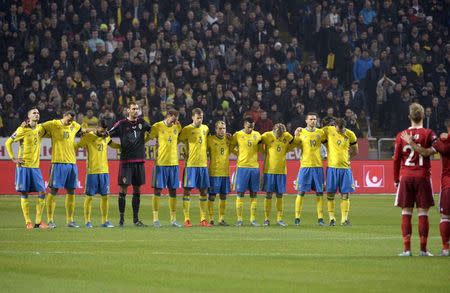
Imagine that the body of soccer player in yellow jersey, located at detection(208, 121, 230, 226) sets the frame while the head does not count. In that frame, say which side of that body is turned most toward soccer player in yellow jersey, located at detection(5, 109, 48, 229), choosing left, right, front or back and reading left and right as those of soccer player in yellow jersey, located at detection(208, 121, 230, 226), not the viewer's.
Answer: right

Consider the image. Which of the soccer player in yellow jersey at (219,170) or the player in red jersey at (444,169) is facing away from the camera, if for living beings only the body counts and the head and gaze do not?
the player in red jersey

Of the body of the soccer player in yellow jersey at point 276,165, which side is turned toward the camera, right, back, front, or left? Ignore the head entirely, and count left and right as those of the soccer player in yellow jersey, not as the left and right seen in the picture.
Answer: front

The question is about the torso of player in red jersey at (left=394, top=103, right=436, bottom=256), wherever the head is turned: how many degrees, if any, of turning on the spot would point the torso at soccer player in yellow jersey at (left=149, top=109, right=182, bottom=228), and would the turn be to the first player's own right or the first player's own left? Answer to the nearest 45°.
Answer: approximately 45° to the first player's own left

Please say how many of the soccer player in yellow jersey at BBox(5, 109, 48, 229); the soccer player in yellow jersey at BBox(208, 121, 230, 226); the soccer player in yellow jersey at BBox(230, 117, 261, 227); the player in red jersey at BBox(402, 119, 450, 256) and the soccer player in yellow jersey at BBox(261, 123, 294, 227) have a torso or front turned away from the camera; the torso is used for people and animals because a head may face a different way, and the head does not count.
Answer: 1

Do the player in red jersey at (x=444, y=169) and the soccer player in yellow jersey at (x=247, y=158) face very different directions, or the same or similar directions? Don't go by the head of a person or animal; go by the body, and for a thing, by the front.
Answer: very different directions

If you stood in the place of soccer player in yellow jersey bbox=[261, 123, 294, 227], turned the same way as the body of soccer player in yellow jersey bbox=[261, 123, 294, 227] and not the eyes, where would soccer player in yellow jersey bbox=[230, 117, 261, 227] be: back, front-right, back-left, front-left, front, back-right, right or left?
right

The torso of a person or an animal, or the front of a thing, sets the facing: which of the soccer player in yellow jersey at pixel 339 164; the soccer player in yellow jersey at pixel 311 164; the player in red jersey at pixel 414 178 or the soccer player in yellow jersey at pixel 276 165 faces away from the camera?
the player in red jersey

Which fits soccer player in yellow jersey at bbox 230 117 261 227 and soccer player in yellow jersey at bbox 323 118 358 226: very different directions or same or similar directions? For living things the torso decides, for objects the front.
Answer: same or similar directions

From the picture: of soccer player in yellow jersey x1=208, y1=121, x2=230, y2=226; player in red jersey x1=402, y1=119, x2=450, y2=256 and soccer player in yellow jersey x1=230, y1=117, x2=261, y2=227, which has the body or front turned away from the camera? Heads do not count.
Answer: the player in red jersey

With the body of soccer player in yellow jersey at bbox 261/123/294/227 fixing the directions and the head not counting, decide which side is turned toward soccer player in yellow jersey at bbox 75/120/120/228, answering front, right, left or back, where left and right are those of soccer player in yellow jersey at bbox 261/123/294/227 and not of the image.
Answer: right

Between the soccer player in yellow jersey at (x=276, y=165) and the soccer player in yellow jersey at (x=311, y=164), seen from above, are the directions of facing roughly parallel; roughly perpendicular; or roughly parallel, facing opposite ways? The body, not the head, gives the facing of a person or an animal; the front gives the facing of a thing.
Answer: roughly parallel

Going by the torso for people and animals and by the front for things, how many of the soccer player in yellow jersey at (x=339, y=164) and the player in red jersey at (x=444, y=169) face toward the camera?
1

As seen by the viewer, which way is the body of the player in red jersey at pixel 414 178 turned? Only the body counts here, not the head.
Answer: away from the camera

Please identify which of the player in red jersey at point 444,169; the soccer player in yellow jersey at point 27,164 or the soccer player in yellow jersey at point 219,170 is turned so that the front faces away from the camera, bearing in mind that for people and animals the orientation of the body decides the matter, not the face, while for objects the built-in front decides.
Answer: the player in red jersey

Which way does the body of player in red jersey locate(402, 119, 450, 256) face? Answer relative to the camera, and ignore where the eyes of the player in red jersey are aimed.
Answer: away from the camera
